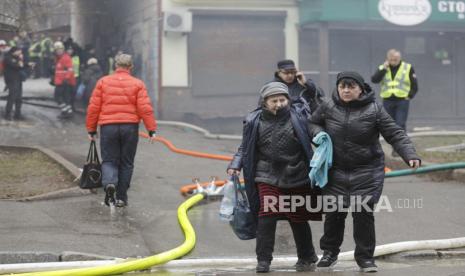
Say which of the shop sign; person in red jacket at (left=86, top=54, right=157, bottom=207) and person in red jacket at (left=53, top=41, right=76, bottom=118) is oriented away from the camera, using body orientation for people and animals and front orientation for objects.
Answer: person in red jacket at (left=86, top=54, right=157, bottom=207)

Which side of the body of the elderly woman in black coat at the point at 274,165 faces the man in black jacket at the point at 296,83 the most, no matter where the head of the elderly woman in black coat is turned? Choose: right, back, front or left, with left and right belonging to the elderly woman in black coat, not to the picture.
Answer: back

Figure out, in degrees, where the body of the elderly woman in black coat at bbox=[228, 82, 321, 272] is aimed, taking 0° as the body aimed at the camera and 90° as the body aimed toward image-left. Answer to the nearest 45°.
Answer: approximately 0°

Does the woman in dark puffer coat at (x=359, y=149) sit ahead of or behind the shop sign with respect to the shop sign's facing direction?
ahead

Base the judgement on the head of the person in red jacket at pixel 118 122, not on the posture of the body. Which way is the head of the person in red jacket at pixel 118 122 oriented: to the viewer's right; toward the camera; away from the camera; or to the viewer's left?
away from the camera

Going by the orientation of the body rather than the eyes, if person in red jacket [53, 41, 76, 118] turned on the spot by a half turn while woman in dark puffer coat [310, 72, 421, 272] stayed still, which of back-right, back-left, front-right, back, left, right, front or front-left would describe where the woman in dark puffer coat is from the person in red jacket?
back-right

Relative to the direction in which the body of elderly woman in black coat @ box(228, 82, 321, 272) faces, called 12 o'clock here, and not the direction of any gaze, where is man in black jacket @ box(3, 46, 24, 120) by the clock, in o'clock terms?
The man in black jacket is roughly at 5 o'clock from the elderly woman in black coat.

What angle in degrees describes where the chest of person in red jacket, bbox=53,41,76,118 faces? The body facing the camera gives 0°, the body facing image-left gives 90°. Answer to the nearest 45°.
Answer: approximately 45°
